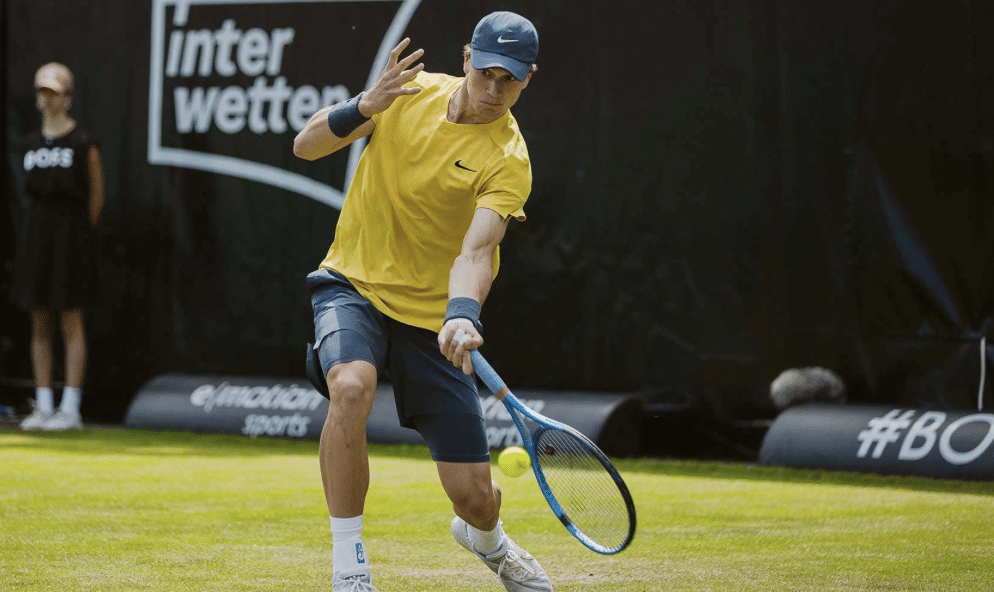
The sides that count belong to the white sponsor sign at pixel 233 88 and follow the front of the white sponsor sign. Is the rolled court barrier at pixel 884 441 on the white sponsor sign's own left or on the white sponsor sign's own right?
on the white sponsor sign's own left

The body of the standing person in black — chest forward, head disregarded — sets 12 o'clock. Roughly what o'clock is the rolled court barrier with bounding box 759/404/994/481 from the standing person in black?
The rolled court barrier is roughly at 9 o'clock from the standing person in black.

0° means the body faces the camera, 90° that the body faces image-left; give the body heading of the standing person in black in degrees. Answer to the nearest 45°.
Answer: approximately 45°

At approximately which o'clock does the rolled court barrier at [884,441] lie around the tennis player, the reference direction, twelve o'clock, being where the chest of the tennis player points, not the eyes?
The rolled court barrier is roughly at 7 o'clock from the tennis player.

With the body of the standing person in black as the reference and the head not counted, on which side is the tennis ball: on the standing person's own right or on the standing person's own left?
on the standing person's own left

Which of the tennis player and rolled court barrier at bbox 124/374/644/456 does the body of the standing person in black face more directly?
the tennis player
